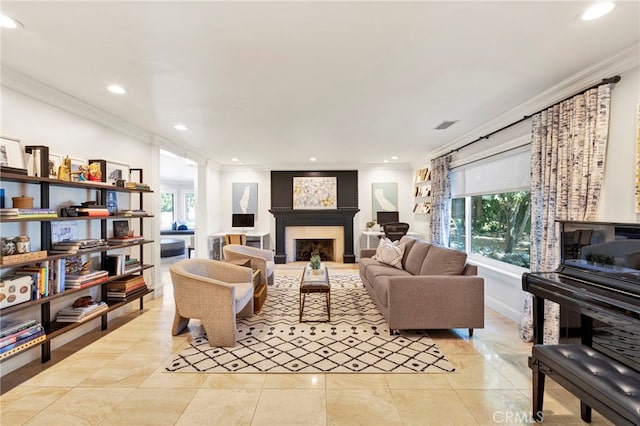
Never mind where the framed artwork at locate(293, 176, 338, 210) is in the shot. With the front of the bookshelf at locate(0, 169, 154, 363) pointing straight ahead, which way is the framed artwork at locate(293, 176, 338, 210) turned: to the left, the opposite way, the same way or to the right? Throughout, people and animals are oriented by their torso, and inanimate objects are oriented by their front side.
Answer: to the right

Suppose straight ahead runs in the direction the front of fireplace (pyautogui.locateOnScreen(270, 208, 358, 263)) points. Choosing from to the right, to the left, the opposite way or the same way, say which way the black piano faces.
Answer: to the right

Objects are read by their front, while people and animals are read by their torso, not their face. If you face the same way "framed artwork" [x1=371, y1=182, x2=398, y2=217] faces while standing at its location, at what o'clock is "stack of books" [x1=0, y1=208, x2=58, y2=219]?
The stack of books is roughly at 1 o'clock from the framed artwork.

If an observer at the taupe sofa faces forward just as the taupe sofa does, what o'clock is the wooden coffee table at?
The wooden coffee table is roughly at 12 o'clock from the taupe sofa.

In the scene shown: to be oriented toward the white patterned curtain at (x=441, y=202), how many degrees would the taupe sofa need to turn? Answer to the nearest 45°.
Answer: approximately 90° to its right

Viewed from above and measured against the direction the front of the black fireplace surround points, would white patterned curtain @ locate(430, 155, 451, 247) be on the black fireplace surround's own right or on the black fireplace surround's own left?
on the black fireplace surround's own left

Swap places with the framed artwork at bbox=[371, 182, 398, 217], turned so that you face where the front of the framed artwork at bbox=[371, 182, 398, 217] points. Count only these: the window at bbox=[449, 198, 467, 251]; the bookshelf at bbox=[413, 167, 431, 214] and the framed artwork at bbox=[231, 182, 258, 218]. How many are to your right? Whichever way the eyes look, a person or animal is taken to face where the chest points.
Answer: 1
